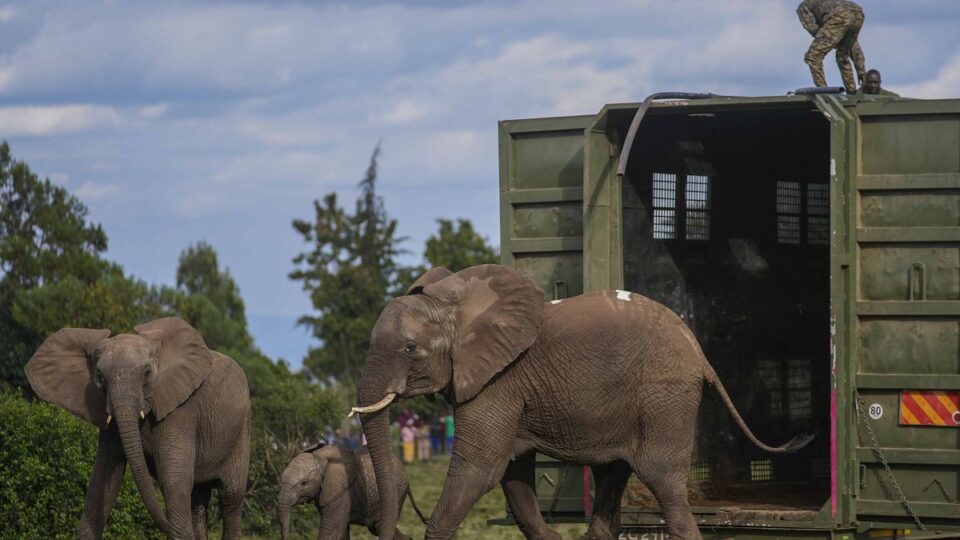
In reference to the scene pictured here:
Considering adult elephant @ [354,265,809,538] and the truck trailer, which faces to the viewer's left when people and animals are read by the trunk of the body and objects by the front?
the adult elephant

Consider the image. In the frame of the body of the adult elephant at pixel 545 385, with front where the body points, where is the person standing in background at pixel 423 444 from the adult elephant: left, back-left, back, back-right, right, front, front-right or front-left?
right

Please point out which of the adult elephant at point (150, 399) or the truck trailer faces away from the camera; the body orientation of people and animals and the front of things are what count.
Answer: the truck trailer

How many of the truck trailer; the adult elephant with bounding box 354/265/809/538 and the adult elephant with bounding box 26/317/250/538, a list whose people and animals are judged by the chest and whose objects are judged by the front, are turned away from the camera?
1

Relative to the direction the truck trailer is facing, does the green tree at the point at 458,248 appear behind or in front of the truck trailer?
in front

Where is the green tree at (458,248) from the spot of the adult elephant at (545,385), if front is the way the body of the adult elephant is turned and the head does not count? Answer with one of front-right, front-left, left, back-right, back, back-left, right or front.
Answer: right

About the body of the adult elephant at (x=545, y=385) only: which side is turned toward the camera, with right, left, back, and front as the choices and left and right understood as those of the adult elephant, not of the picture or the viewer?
left

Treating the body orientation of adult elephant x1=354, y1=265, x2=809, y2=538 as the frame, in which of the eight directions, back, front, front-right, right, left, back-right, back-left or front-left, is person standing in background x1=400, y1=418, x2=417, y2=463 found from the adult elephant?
right

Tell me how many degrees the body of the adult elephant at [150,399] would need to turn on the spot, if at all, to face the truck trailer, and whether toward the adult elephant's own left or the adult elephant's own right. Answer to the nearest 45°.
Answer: approximately 135° to the adult elephant's own left

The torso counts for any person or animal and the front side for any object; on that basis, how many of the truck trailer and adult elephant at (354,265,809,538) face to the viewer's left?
1

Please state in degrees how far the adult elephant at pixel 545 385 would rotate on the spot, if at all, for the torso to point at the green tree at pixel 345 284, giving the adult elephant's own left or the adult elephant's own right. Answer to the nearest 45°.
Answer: approximately 90° to the adult elephant's own right

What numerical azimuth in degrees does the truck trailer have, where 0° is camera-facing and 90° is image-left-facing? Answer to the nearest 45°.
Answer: approximately 180°

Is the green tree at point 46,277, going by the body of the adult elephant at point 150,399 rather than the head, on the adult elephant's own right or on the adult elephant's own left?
on the adult elephant's own right

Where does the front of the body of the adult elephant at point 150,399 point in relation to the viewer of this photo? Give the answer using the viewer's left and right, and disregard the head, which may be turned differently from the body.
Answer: facing the viewer and to the left of the viewer
